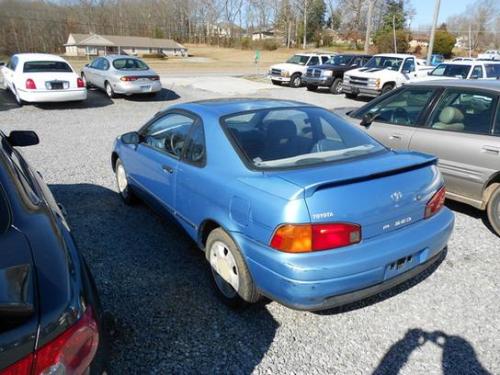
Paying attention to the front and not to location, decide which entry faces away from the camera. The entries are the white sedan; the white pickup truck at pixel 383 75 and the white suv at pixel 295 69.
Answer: the white sedan

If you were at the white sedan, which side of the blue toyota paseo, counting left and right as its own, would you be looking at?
front

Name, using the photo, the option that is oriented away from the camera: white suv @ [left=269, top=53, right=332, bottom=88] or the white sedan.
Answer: the white sedan

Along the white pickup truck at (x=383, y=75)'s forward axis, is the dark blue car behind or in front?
in front

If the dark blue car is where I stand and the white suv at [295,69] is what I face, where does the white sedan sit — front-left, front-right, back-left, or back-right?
front-left

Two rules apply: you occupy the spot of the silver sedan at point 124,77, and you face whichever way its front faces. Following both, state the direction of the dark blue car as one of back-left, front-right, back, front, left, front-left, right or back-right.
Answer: back-left

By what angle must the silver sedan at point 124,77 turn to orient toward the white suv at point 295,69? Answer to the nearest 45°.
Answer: approximately 90° to its right

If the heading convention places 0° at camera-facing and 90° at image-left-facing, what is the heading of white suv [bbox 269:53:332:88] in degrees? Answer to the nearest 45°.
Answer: approximately 45°

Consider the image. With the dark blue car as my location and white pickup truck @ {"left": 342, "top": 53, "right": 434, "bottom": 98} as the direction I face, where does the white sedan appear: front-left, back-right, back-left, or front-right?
front-left

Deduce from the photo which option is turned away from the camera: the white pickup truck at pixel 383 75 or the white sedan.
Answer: the white sedan

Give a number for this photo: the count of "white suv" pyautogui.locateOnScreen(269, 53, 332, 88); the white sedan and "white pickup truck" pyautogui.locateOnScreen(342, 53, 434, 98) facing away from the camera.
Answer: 1

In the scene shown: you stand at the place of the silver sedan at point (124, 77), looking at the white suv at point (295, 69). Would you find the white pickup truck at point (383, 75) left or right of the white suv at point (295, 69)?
right

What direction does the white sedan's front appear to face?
away from the camera

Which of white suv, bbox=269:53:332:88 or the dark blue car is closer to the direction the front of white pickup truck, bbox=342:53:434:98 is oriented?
the dark blue car
